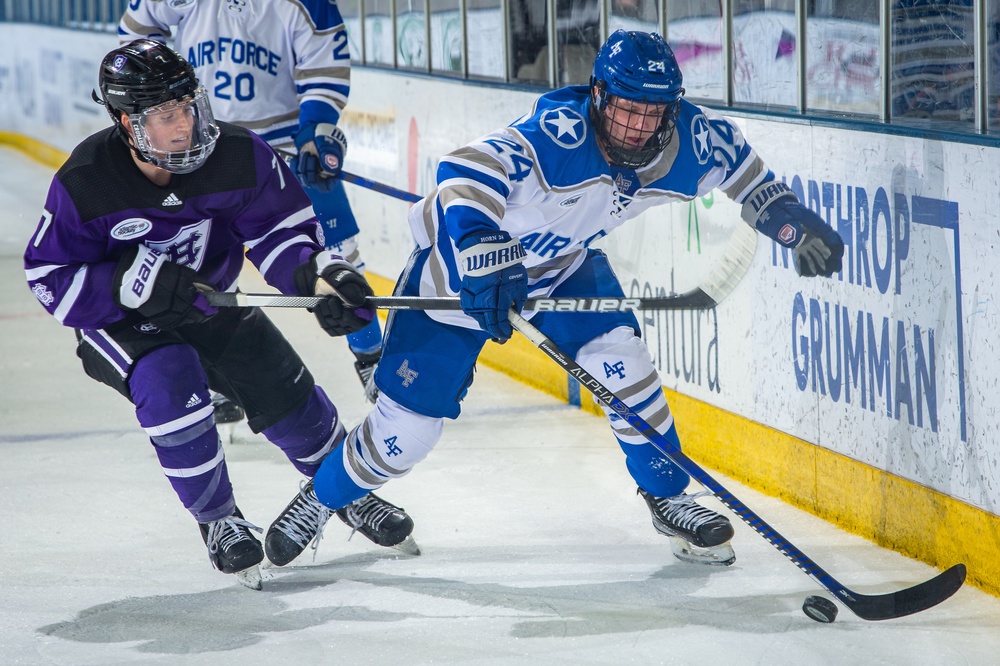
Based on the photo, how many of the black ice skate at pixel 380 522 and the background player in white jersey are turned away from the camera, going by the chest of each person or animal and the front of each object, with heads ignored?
0

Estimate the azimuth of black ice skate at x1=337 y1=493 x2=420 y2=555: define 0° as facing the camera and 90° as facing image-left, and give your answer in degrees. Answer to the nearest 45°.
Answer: approximately 315°

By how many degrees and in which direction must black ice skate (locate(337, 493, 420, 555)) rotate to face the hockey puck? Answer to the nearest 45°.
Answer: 0° — it already faces it

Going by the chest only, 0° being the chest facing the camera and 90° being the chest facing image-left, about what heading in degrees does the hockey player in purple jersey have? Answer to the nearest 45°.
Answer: approximately 315°

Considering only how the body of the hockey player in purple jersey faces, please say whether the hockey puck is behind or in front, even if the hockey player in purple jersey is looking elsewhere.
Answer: in front

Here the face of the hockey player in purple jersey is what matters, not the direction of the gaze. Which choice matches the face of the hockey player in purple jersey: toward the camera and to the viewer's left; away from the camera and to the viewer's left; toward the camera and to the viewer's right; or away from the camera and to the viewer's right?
toward the camera and to the viewer's right

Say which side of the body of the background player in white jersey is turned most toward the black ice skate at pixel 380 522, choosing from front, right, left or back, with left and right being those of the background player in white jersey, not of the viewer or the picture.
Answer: front

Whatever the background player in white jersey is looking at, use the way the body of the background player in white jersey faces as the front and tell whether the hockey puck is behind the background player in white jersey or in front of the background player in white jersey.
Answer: in front
